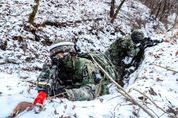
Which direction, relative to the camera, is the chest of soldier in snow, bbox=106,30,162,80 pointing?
to the viewer's right

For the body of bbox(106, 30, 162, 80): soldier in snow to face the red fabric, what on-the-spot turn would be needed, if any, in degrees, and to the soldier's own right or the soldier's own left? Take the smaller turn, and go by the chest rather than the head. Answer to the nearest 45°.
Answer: approximately 90° to the soldier's own right

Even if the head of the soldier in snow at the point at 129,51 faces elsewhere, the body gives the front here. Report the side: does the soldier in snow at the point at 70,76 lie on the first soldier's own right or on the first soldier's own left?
on the first soldier's own right
